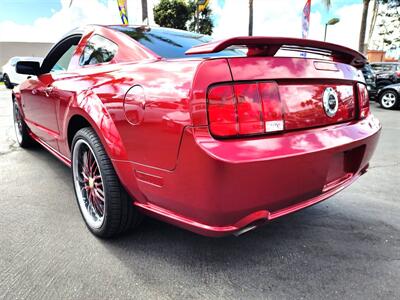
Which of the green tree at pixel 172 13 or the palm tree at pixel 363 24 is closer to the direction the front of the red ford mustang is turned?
the green tree

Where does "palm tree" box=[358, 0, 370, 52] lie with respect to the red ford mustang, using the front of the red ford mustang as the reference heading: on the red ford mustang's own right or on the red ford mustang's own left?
on the red ford mustang's own right

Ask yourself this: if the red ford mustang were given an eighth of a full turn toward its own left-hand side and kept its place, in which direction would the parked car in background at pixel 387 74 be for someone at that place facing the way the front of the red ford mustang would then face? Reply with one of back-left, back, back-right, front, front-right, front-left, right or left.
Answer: back-right

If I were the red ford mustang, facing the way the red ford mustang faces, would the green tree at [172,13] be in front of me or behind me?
in front

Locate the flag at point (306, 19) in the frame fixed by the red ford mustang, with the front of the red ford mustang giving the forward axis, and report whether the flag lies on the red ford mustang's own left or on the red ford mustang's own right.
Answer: on the red ford mustang's own right

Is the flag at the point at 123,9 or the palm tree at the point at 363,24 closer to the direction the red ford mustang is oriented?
the flag

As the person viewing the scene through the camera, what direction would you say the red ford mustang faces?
facing away from the viewer and to the left of the viewer

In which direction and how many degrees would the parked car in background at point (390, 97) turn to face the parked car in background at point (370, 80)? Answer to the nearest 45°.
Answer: approximately 45° to its right

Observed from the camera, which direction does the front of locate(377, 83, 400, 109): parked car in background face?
facing to the left of the viewer

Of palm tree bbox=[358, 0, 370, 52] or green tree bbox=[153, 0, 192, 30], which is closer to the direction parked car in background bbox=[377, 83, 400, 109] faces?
the green tree

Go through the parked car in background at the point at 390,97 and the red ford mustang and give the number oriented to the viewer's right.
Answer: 0

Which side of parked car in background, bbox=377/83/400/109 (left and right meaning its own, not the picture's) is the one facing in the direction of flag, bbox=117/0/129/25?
front

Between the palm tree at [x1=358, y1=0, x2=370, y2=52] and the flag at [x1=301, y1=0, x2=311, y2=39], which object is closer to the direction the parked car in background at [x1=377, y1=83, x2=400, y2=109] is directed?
the flag
